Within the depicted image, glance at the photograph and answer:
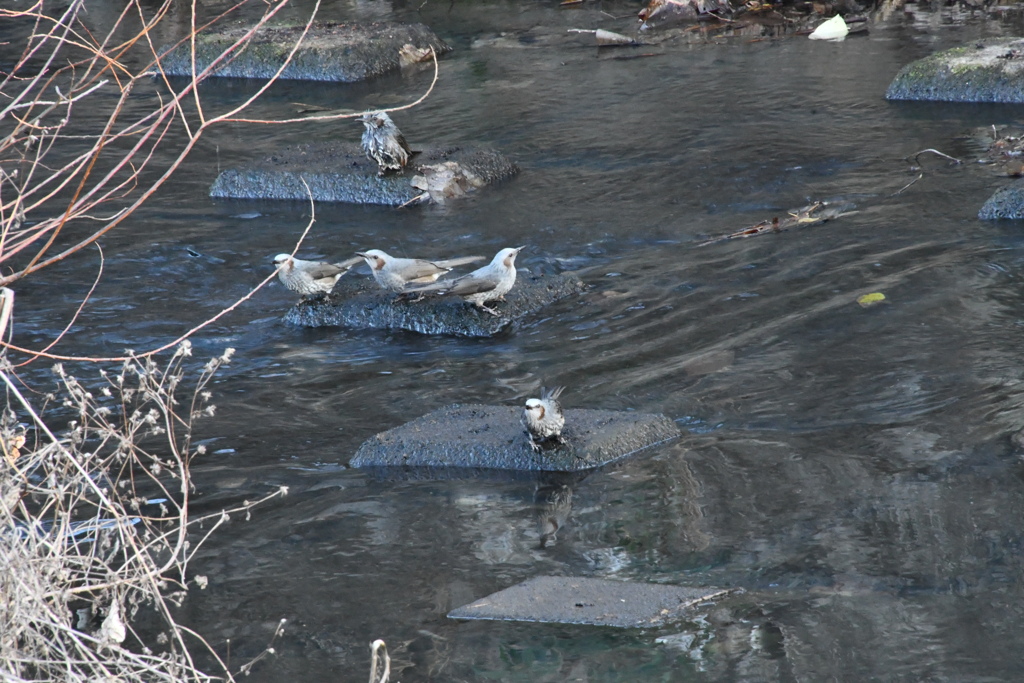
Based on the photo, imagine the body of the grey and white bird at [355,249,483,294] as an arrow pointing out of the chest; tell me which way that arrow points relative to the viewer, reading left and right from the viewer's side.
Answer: facing to the left of the viewer

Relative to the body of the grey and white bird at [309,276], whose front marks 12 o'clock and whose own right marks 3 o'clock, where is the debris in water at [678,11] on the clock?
The debris in water is roughly at 4 o'clock from the grey and white bird.

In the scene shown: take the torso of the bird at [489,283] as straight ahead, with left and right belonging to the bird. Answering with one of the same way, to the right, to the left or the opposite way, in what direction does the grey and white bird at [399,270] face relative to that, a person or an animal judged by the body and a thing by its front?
the opposite way

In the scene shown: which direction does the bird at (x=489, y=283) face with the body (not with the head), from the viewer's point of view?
to the viewer's right

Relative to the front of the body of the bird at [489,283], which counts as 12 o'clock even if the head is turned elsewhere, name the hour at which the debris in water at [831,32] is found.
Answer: The debris in water is roughly at 10 o'clock from the bird.

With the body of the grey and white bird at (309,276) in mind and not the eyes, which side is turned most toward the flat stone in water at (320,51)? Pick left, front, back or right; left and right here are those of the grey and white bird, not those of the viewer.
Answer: right

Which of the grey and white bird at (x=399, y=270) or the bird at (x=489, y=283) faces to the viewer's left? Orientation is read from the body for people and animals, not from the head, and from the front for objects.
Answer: the grey and white bird

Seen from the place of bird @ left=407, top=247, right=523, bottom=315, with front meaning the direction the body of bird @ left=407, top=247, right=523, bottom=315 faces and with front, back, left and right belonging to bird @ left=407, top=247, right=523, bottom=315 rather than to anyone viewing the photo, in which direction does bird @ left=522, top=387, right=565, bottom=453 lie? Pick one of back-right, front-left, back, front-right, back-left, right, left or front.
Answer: right

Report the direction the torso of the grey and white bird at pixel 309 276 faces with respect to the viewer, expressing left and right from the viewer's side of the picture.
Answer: facing to the left of the viewer

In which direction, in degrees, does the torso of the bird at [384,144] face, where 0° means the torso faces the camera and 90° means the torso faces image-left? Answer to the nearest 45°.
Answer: approximately 45°
